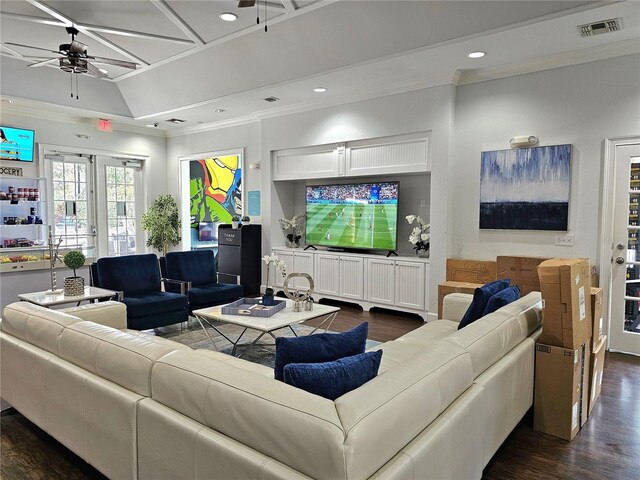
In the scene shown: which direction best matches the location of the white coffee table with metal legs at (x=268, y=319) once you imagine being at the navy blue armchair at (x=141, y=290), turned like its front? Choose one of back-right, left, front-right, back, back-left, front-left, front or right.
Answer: front

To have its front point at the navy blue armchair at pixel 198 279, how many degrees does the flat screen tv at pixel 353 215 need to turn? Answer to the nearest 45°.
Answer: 0° — it already faces it

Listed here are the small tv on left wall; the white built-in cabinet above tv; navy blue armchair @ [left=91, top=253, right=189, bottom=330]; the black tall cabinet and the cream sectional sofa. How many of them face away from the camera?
1

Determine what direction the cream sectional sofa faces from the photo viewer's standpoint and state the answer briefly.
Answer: facing away from the viewer

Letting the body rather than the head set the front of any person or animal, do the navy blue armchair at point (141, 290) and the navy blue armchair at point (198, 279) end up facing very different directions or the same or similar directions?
same or similar directions

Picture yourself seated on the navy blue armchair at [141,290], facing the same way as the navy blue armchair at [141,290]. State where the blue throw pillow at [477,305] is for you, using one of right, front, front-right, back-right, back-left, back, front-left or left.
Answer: front

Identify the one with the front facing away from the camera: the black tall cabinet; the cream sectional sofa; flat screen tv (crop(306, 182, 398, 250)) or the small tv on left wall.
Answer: the cream sectional sofa

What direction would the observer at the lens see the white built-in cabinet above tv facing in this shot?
facing the viewer and to the left of the viewer

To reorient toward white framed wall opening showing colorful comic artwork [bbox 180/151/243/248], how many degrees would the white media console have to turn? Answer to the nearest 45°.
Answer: approximately 90° to its right

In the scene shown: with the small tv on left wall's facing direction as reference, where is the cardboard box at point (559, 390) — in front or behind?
in front

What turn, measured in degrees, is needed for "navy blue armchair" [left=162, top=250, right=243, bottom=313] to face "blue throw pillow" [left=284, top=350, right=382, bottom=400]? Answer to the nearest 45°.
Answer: approximately 45° to its right

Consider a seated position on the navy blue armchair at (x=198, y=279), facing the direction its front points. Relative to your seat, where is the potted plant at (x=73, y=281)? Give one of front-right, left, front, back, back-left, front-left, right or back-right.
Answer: right

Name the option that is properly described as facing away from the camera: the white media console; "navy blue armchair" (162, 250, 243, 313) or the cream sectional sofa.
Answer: the cream sectional sofa

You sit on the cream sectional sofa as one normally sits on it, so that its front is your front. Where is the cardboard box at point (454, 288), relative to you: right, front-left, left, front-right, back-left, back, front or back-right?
front-right

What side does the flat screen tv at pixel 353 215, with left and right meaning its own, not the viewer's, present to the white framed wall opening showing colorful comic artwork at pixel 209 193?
right

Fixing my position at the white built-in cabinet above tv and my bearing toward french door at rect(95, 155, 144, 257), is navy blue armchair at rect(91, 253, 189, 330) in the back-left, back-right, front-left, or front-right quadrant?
front-left

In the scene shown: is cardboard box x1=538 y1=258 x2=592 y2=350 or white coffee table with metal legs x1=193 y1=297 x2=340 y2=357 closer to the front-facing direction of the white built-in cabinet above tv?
the white coffee table with metal legs

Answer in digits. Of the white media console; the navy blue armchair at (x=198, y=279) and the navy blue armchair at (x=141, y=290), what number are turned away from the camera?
0

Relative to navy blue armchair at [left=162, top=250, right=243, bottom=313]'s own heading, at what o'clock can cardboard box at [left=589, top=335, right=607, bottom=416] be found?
The cardboard box is roughly at 12 o'clock from the navy blue armchair.

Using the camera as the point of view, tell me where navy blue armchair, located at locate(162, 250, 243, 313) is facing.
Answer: facing the viewer and to the right of the viewer

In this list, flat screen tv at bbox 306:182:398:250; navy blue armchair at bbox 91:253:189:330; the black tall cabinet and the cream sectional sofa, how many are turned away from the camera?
1

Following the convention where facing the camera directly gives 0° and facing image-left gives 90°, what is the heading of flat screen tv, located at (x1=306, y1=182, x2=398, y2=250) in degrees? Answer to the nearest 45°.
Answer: approximately 45°

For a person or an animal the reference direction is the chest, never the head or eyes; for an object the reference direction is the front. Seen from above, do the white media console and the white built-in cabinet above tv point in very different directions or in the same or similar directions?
same or similar directions

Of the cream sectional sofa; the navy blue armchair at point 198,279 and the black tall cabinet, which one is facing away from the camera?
the cream sectional sofa
